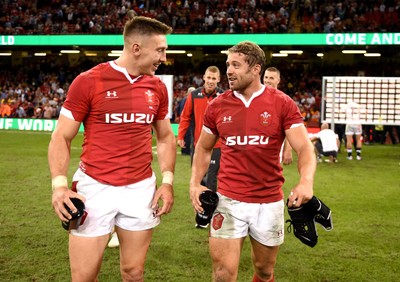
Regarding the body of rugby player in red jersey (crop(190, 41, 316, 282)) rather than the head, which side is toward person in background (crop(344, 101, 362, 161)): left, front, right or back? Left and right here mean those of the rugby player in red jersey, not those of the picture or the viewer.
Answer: back

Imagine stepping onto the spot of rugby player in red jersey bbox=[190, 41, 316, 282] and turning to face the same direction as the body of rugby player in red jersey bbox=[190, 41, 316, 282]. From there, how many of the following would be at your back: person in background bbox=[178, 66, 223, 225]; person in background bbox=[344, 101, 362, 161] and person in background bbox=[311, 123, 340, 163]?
3

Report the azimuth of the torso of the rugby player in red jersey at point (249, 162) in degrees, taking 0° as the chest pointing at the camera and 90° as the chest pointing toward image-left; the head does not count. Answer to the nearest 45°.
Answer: approximately 0°

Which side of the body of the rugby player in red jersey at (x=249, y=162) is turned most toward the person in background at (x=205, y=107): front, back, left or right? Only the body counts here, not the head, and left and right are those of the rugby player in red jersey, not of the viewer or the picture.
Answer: back

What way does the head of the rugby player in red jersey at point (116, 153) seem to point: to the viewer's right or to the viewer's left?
to the viewer's right

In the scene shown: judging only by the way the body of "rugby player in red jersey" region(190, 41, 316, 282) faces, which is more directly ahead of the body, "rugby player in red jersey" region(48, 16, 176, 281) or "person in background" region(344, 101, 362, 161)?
the rugby player in red jersey

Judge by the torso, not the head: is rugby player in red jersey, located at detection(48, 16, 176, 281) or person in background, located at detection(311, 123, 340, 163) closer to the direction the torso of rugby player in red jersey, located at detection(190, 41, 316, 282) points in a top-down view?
the rugby player in red jersey

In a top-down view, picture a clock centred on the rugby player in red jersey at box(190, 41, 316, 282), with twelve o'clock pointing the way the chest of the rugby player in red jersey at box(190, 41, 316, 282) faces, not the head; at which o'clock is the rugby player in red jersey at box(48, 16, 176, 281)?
the rugby player in red jersey at box(48, 16, 176, 281) is roughly at 2 o'clock from the rugby player in red jersey at box(190, 41, 316, 282).

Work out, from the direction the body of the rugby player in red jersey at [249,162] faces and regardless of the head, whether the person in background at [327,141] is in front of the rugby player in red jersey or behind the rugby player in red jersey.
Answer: behind
